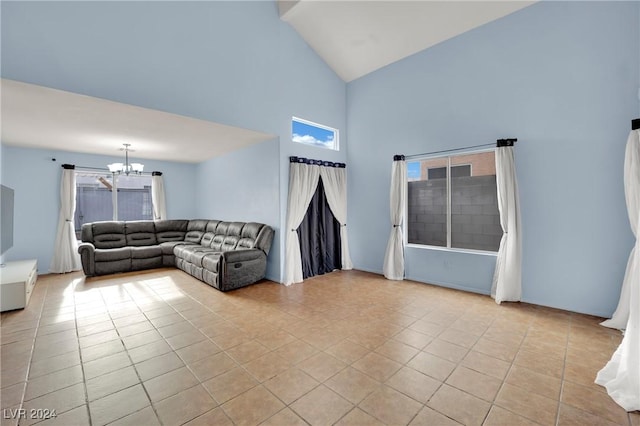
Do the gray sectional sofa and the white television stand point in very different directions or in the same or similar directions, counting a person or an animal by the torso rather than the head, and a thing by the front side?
very different directions

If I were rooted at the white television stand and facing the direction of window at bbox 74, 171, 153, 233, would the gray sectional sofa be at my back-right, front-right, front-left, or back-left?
front-right

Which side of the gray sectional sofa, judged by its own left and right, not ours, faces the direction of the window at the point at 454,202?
left

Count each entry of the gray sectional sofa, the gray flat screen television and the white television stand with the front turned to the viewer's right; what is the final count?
2

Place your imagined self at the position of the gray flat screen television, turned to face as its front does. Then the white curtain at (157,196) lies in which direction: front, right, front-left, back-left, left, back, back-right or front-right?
front-left

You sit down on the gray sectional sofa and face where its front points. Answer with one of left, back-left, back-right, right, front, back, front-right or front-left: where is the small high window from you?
left

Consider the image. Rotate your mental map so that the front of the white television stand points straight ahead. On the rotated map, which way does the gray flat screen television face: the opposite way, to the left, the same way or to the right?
the same way

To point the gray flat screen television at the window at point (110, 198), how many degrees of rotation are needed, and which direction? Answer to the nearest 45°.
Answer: approximately 45° to its left

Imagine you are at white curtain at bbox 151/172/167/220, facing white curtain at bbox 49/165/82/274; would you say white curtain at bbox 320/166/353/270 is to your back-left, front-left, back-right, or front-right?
back-left

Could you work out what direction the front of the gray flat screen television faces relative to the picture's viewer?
facing to the right of the viewer

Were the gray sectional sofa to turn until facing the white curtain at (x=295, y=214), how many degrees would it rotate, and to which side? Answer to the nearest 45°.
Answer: approximately 90° to its left

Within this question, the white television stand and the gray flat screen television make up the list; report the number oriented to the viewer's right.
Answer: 2

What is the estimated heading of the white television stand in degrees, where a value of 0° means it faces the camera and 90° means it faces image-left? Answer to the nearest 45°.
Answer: approximately 270°

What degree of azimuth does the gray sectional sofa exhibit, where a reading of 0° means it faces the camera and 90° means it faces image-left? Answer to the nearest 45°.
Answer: approximately 45°

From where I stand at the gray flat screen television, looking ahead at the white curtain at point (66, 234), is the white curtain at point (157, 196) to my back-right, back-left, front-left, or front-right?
front-right
